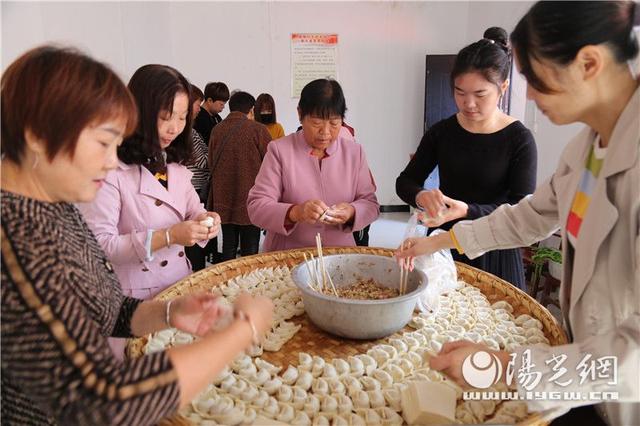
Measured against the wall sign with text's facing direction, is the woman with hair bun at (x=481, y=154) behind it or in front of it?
in front

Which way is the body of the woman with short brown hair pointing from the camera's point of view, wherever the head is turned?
to the viewer's right

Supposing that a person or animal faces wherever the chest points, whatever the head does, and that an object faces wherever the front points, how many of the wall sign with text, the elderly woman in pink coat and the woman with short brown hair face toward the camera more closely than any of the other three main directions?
2

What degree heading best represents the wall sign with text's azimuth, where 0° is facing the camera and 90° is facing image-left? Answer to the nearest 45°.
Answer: approximately 0°

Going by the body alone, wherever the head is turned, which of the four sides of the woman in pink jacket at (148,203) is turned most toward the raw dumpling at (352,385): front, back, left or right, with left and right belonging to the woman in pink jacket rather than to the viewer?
front

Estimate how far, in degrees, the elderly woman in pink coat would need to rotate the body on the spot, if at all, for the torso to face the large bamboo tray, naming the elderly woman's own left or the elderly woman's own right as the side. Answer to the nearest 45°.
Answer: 0° — they already face it

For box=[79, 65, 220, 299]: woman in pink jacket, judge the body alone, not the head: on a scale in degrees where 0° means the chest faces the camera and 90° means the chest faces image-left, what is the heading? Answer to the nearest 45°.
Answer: approximately 315°

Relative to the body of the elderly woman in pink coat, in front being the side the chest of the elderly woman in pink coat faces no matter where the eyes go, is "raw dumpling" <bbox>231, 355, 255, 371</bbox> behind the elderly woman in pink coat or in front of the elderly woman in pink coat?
in front

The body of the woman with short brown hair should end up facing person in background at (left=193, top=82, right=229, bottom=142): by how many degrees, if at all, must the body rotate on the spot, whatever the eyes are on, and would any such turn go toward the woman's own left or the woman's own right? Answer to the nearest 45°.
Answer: approximately 90° to the woman's own left

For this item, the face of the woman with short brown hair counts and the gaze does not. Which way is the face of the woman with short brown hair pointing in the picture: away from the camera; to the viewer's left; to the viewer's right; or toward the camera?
to the viewer's right

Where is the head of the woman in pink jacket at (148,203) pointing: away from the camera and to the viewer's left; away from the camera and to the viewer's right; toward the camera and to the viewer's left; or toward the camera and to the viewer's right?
toward the camera and to the viewer's right

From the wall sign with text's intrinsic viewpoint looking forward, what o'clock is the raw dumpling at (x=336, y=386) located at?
The raw dumpling is roughly at 12 o'clock from the wall sign with text.

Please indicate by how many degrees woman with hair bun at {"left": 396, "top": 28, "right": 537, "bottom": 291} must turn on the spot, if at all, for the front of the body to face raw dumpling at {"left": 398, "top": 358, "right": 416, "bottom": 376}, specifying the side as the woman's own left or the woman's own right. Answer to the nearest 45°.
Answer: approximately 45° to the woman's own left

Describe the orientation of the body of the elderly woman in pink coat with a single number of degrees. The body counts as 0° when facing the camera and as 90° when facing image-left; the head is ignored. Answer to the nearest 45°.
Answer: approximately 0°

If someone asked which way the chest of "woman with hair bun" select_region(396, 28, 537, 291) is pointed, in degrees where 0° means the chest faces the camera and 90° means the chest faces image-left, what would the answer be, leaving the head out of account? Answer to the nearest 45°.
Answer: approximately 45°
